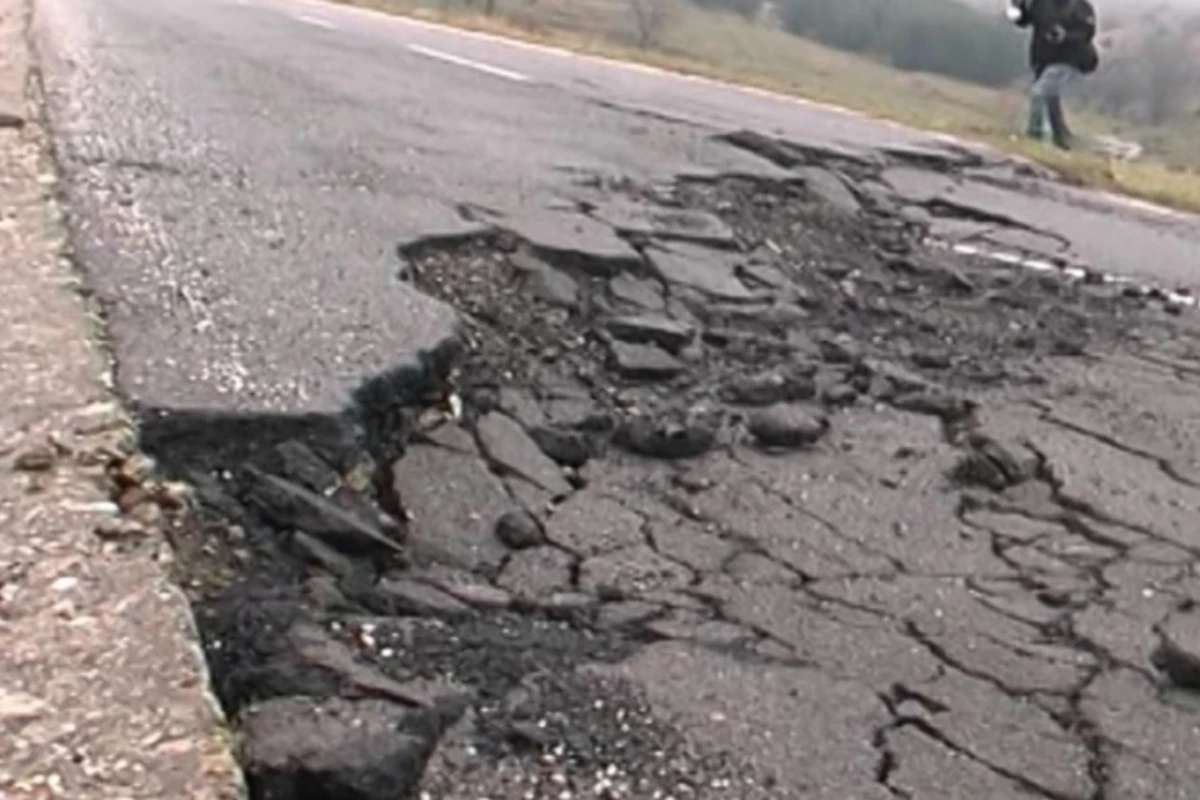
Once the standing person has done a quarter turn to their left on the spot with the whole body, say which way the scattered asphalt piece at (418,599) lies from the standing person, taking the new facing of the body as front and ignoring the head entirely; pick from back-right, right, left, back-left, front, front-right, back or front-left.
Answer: front-right

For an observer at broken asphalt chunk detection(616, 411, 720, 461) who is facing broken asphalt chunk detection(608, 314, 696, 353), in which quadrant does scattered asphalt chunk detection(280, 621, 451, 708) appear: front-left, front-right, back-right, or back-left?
back-left

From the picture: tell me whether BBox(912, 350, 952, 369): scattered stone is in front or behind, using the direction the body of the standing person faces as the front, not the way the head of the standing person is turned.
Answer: in front

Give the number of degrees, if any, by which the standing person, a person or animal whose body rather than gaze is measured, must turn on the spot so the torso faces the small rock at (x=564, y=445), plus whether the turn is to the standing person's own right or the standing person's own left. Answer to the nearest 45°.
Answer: approximately 45° to the standing person's own left

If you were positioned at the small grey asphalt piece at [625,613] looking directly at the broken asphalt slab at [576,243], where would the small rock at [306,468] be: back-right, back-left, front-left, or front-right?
front-left

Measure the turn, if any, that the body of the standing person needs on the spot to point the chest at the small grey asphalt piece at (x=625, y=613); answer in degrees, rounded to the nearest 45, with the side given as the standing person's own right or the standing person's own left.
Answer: approximately 45° to the standing person's own left

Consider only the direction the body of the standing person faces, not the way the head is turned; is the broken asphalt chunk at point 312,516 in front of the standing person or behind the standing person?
in front

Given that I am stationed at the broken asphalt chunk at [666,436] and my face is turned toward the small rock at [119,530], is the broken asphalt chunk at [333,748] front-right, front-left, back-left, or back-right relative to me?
front-left

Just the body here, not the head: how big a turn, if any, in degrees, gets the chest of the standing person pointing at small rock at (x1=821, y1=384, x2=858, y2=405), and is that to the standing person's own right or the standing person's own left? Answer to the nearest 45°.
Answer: approximately 45° to the standing person's own left

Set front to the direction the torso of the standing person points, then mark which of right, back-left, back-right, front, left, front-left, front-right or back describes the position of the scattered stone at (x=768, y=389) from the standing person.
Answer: front-left

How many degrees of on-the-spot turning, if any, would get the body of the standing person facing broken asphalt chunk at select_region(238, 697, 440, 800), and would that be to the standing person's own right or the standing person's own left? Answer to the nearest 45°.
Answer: approximately 45° to the standing person's own left

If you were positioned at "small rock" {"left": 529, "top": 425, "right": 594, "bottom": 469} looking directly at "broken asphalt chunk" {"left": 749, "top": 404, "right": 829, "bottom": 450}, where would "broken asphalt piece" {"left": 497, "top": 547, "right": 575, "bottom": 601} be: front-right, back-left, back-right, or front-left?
back-right

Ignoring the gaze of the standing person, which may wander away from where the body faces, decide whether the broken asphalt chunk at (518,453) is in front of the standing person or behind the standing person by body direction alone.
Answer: in front

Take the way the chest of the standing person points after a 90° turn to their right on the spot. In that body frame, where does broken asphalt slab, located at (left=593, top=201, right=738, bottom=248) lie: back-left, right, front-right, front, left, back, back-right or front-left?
back-left

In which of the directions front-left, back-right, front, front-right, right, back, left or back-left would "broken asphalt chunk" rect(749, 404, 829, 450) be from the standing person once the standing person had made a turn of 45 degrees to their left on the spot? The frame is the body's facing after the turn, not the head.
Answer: front

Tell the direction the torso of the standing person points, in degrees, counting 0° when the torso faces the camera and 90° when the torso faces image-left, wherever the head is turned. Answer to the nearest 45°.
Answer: approximately 45°

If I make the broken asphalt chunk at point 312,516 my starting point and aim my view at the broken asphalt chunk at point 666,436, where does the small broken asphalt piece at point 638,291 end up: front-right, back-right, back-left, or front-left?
front-left

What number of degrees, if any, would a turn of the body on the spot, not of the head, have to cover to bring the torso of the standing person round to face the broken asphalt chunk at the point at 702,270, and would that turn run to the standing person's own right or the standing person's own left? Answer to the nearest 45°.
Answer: approximately 45° to the standing person's own left
